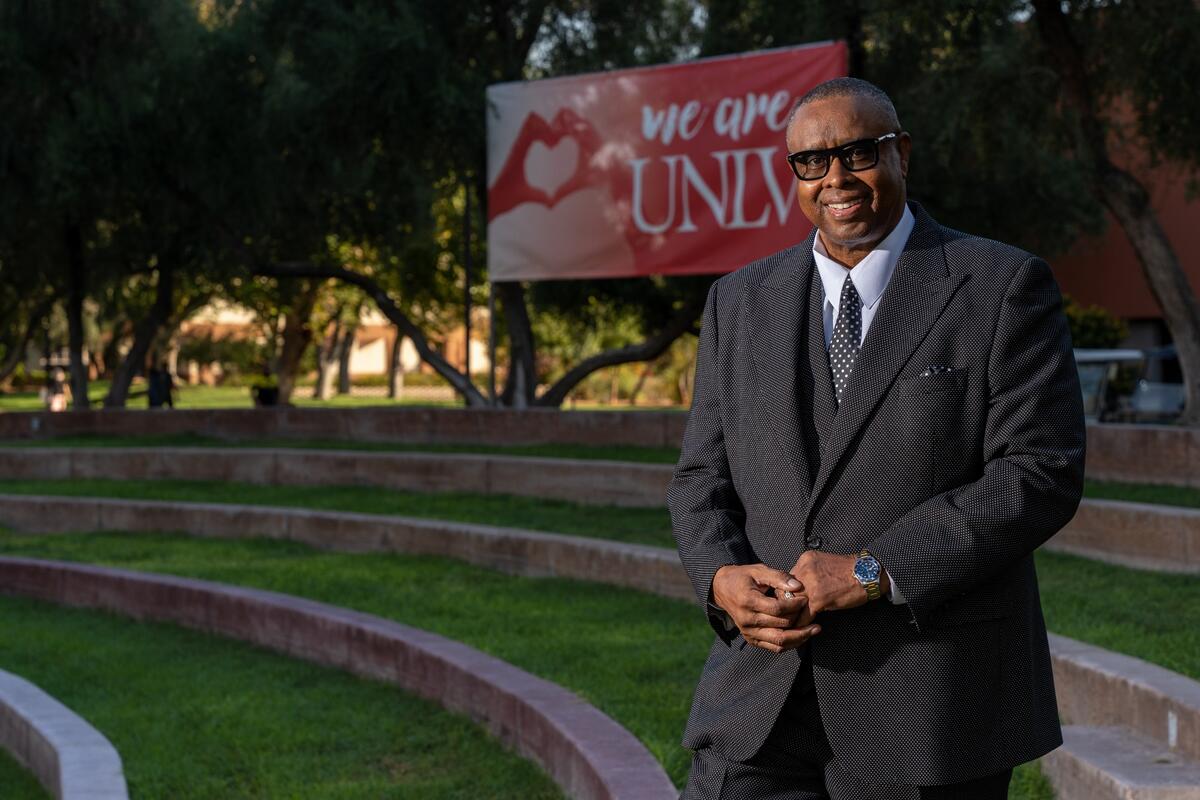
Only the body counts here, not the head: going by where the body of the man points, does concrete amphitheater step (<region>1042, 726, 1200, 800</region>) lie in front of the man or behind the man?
behind

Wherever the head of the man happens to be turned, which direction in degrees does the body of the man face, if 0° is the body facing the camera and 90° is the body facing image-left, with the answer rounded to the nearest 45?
approximately 45°

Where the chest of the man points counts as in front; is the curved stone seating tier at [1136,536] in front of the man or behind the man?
behind

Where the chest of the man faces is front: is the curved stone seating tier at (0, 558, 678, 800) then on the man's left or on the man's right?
on the man's right
